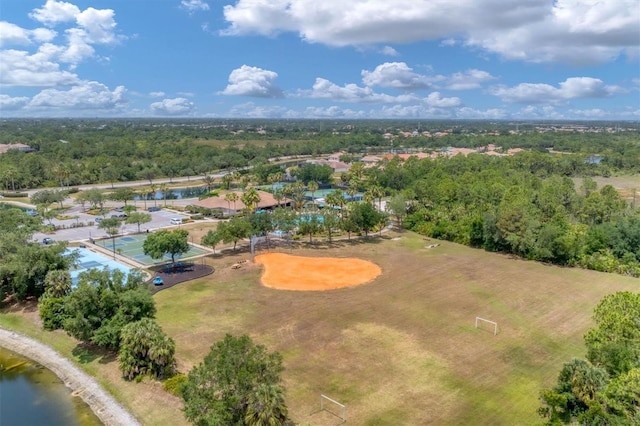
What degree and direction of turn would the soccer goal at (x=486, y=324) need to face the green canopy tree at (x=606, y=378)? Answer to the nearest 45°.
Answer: approximately 90° to its left

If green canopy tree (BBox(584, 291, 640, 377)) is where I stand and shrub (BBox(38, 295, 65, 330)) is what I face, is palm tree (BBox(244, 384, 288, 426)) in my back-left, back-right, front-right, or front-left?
front-left

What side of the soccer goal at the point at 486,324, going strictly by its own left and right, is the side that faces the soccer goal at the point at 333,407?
front

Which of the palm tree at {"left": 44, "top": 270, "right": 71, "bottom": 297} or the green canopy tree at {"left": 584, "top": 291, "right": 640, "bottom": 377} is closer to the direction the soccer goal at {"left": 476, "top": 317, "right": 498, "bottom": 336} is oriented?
the palm tree

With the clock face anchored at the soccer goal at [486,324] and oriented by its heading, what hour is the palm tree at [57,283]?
The palm tree is roughly at 1 o'clock from the soccer goal.

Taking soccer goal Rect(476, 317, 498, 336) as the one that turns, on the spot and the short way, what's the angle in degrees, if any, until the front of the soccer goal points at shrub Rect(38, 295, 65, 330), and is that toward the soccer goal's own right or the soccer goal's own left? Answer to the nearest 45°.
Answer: approximately 45° to the soccer goal's own right

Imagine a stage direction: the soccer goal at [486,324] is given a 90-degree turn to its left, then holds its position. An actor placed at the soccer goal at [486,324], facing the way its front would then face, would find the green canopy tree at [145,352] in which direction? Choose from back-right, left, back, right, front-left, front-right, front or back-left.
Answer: right

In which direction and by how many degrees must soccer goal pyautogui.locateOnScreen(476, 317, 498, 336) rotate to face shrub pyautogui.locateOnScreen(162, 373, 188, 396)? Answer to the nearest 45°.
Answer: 0° — it already faces it

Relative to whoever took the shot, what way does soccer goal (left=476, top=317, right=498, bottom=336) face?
facing the viewer and to the left of the viewer

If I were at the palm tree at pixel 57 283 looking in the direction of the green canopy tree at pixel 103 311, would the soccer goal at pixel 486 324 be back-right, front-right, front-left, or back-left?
front-left

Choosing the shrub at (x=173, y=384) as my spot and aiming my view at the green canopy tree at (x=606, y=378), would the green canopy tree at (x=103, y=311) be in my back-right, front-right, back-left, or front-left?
back-left

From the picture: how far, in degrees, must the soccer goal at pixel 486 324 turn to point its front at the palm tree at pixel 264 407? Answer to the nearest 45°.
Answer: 0° — it already faces it

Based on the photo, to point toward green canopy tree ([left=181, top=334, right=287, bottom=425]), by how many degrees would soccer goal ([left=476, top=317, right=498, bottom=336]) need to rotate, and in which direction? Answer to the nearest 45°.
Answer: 0° — it already faces it
